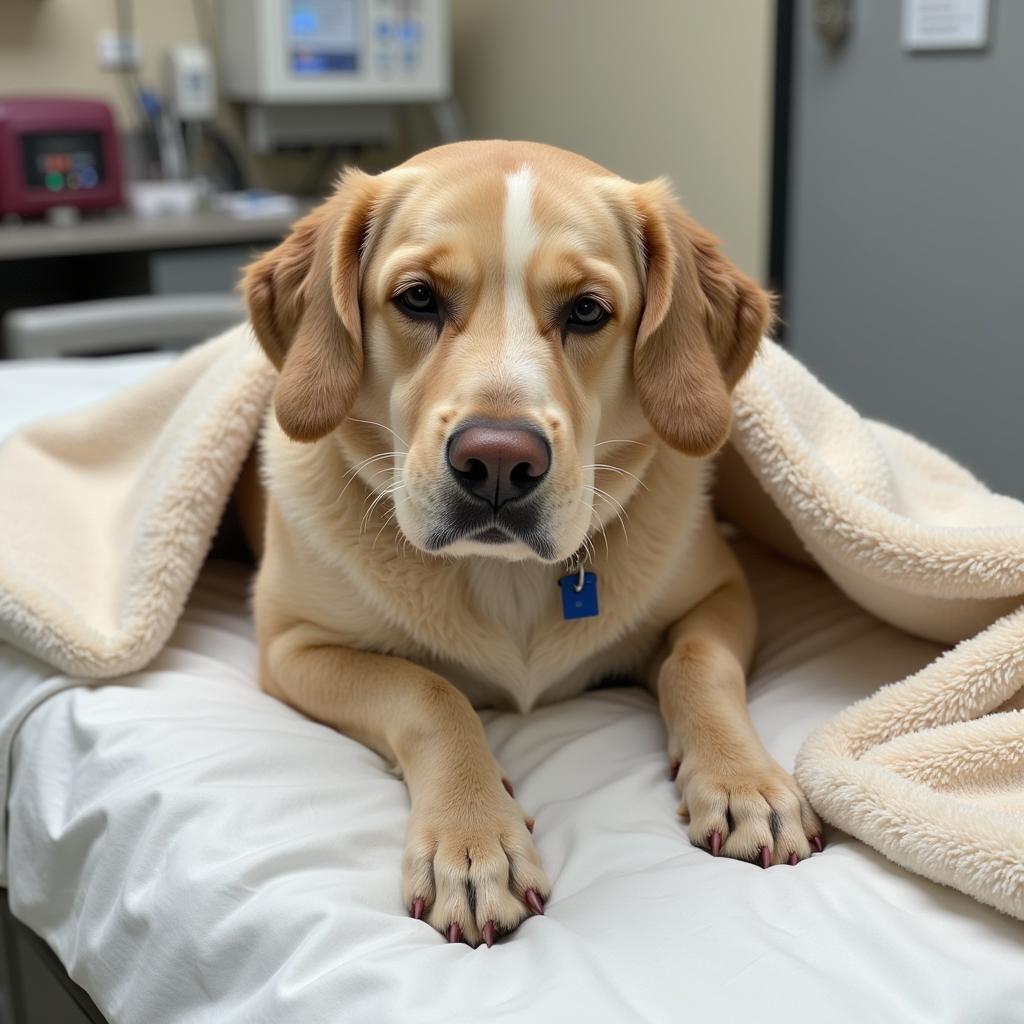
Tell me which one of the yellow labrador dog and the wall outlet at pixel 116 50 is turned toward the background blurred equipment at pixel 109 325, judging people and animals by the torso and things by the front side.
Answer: the wall outlet

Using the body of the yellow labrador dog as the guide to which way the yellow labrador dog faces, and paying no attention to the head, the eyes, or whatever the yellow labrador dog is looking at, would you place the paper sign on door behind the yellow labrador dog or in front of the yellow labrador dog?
behind

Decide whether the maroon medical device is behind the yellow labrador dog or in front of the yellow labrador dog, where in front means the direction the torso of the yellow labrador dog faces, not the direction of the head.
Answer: behind

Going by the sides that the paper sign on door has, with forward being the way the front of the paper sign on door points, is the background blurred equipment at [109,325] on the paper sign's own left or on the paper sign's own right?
on the paper sign's own right

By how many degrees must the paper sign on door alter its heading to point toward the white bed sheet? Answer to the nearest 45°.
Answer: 0° — it already faces it

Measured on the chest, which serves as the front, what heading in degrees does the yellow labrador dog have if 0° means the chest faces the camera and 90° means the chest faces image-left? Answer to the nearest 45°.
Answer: approximately 0°

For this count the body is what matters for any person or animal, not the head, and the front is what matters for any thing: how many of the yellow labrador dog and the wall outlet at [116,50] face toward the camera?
2

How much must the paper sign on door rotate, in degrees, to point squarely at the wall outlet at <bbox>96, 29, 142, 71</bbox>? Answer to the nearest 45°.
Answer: approximately 90° to its right
